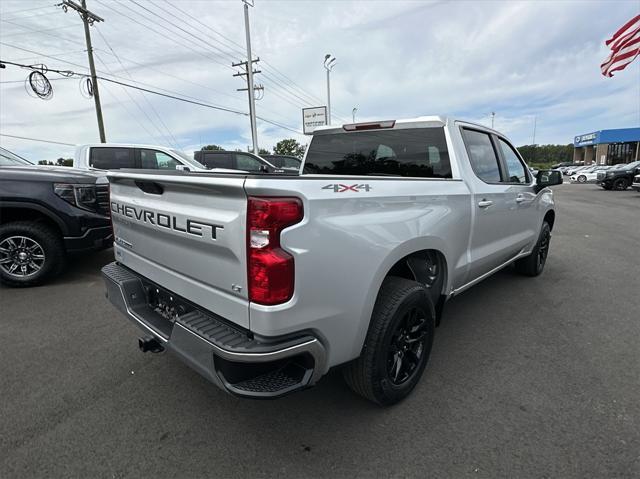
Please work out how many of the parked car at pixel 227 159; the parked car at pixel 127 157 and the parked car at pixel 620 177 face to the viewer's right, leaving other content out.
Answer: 2

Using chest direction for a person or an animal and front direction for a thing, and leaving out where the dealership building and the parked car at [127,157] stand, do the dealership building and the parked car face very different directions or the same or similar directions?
very different directions

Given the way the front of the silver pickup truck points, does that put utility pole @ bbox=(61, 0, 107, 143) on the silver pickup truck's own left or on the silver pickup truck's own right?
on the silver pickup truck's own left

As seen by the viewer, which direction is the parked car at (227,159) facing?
to the viewer's right

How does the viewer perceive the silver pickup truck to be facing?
facing away from the viewer and to the right of the viewer

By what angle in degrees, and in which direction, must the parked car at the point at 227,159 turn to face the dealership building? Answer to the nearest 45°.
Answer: approximately 45° to its left

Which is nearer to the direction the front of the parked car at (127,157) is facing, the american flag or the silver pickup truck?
the american flag

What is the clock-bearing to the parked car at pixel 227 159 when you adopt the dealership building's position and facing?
The parked car is roughly at 11 o'clock from the dealership building.

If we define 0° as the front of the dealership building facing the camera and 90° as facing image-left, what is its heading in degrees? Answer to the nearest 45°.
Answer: approximately 45°

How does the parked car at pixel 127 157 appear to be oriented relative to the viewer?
to the viewer's right

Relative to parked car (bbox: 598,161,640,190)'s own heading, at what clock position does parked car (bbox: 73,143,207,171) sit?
parked car (bbox: 73,143,207,171) is roughly at 11 o'clock from parked car (bbox: 598,161,640,190).

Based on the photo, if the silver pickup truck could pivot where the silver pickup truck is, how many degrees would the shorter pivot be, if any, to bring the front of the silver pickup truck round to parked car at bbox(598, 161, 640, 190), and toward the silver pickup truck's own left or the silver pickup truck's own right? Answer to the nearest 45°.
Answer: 0° — it already faces it
